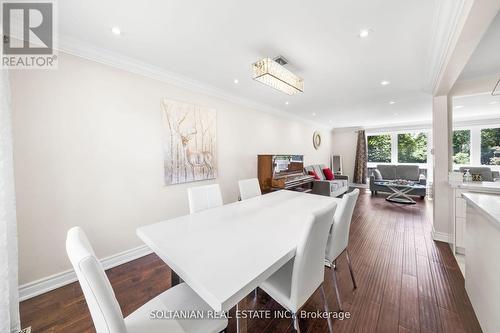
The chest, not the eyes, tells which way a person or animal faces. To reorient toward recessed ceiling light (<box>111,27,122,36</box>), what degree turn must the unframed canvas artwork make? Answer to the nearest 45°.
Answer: approximately 90° to its right

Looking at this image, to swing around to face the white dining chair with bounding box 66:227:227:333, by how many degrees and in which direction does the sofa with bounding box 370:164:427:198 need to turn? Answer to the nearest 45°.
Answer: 0° — it already faces it

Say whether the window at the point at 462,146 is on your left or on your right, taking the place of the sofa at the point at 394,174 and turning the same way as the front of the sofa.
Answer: on your left

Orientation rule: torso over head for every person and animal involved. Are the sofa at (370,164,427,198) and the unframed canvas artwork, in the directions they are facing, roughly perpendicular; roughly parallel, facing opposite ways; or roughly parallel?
roughly perpendicular

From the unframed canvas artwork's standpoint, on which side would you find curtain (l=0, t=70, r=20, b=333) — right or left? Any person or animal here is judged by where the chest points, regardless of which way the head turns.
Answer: on its right

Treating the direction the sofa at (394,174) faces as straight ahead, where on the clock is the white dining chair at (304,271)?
The white dining chair is roughly at 12 o'clock from the sofa.

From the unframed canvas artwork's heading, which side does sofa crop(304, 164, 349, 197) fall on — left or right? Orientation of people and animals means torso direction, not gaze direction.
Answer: on its left

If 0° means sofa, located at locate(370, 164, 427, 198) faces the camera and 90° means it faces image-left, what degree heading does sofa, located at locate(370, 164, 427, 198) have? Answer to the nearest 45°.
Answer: approximately 0°

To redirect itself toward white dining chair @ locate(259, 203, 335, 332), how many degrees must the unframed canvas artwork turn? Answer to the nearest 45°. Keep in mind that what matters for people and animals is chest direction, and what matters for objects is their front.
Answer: approximately 45° to its right

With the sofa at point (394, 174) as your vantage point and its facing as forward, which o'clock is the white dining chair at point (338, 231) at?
The white dining chair is roughly at 12 o'clock from the sofa.

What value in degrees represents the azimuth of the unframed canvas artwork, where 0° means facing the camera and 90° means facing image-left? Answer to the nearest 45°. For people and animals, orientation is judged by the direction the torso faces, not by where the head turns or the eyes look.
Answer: approximately 315°
